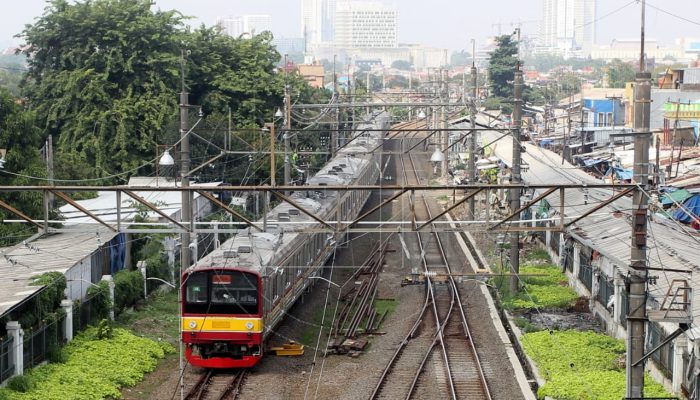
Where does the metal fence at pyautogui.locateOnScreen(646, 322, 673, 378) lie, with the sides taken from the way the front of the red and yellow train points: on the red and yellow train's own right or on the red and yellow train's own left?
on the red and yellow train's own left

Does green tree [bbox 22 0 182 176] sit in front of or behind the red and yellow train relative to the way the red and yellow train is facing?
behind

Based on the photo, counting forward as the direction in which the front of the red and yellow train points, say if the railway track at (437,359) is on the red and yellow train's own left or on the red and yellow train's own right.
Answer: on the red and yellow train's own left

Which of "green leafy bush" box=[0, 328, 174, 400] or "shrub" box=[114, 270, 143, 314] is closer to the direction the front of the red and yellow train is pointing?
the green leafy bush

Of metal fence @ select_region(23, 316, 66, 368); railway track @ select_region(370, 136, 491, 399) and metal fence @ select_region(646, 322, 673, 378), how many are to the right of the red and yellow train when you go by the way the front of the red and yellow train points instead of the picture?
1

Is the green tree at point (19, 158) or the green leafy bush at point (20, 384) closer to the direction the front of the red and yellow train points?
the green leafy bush

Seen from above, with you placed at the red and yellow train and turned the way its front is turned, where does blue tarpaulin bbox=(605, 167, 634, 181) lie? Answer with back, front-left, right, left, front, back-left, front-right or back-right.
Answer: back-left

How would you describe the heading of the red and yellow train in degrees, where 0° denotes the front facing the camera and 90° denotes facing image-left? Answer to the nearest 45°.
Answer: approximately 0°

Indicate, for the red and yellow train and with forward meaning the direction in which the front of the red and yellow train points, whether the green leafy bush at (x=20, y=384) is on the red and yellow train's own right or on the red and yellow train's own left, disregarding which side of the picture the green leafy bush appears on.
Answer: on the red and yellow train's own right

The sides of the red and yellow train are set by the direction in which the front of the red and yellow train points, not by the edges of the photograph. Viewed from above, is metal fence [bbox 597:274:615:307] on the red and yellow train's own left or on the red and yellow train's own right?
on the red and yellow train's own left

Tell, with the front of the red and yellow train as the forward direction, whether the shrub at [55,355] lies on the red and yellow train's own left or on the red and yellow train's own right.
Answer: on the red and yellow train's own right

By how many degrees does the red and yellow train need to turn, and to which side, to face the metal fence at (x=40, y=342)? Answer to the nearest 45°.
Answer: approximately 90° to its right
